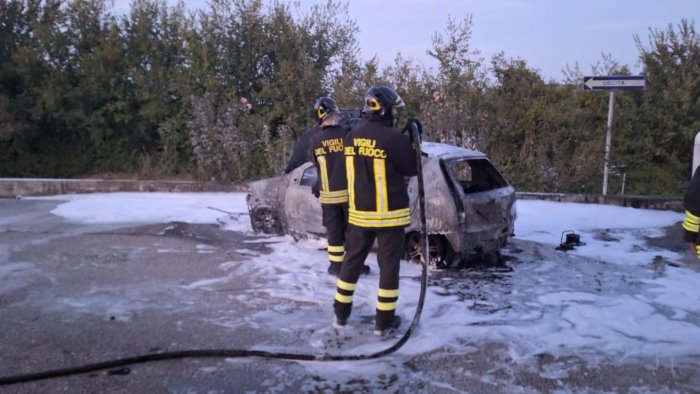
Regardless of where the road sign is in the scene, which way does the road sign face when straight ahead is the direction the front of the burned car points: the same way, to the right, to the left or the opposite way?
to the left

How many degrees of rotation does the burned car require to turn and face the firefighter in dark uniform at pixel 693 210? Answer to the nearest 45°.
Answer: approximately 180°

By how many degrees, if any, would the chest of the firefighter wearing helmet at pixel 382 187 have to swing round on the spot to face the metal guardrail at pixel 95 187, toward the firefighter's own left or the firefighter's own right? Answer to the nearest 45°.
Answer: approximately 90° to the firefighter's own left

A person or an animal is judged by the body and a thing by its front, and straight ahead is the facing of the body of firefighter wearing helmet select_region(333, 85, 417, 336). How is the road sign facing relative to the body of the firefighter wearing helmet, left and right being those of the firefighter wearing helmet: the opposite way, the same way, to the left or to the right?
the opposite way

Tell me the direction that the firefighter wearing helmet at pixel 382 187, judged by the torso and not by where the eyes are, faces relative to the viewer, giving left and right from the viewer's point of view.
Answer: facing away from the viewer and to the right of the viewer

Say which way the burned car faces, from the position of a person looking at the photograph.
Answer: facing away from the viewer and to the left of the viewer

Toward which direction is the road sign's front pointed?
toward the camera

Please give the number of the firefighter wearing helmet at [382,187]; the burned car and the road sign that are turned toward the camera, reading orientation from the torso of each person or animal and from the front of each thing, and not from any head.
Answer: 1

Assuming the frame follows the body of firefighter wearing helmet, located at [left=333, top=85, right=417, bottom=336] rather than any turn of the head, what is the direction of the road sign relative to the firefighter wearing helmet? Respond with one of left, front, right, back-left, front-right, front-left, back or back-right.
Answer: front

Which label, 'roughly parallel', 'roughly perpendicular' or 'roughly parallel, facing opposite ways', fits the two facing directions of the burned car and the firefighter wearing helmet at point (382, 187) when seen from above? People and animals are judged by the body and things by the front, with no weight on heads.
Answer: roughly perpendicular

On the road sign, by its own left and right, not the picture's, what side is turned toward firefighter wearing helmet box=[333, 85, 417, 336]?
front

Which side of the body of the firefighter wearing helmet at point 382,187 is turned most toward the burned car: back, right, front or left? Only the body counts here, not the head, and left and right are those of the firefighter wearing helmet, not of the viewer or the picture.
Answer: front

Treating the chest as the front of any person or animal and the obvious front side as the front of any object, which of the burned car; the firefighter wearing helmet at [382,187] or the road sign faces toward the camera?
the road sign
